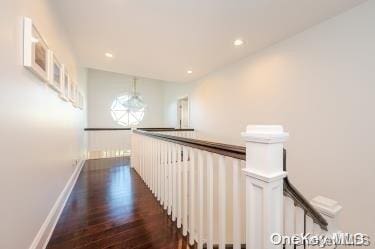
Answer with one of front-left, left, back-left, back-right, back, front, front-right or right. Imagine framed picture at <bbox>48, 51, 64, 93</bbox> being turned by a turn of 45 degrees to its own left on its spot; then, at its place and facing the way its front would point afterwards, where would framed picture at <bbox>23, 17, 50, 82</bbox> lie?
back-right

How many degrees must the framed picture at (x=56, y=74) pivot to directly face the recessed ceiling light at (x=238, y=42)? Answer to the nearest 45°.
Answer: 0° — it already faces it

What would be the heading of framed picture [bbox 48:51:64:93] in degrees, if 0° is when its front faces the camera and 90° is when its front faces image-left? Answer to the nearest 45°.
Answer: approximately 270°

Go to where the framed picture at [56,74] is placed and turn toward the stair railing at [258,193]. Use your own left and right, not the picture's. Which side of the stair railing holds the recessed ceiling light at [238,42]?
left

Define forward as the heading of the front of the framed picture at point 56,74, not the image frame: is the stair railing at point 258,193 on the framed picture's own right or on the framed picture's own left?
on the framed picture's own right

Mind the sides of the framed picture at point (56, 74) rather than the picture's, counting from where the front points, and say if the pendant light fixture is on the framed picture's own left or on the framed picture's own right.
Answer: on the framed picture's own left
